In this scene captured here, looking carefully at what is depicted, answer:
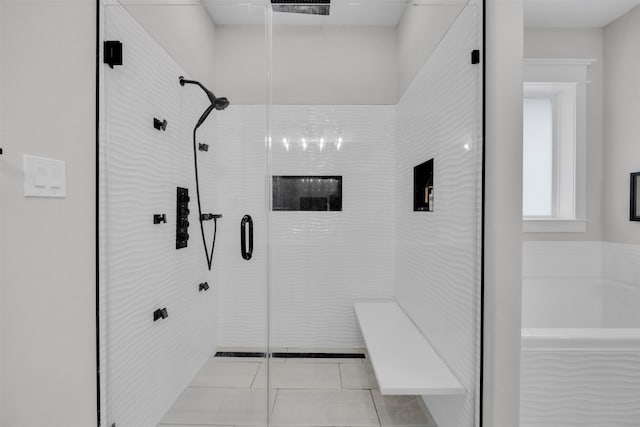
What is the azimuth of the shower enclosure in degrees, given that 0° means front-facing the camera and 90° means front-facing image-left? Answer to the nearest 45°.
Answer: approximately 0°

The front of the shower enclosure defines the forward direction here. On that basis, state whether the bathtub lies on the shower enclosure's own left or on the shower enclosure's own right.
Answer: on the shower enclosure's own left

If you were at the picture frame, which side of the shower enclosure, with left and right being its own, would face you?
left

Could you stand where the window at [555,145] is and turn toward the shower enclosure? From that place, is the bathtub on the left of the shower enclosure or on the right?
left

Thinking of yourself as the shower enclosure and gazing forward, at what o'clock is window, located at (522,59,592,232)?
The window is roughly at 8 o'clock from the shower enclosure.

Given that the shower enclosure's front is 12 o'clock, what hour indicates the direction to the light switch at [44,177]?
The light switch is roughly at 2 o'clock from the shower enclosure.
